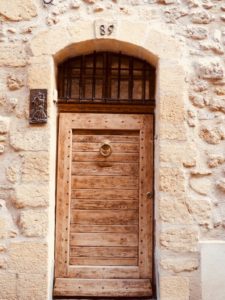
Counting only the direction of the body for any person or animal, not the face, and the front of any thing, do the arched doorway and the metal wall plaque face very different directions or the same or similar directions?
same or similar directions

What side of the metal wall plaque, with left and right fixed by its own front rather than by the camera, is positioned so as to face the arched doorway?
left

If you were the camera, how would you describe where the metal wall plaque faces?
facing the viewer

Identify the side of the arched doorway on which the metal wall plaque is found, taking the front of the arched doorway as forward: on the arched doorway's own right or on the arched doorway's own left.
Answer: on the arched doorway's own right

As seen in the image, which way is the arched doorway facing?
toward the camera

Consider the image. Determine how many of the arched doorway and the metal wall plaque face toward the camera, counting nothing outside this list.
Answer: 2
